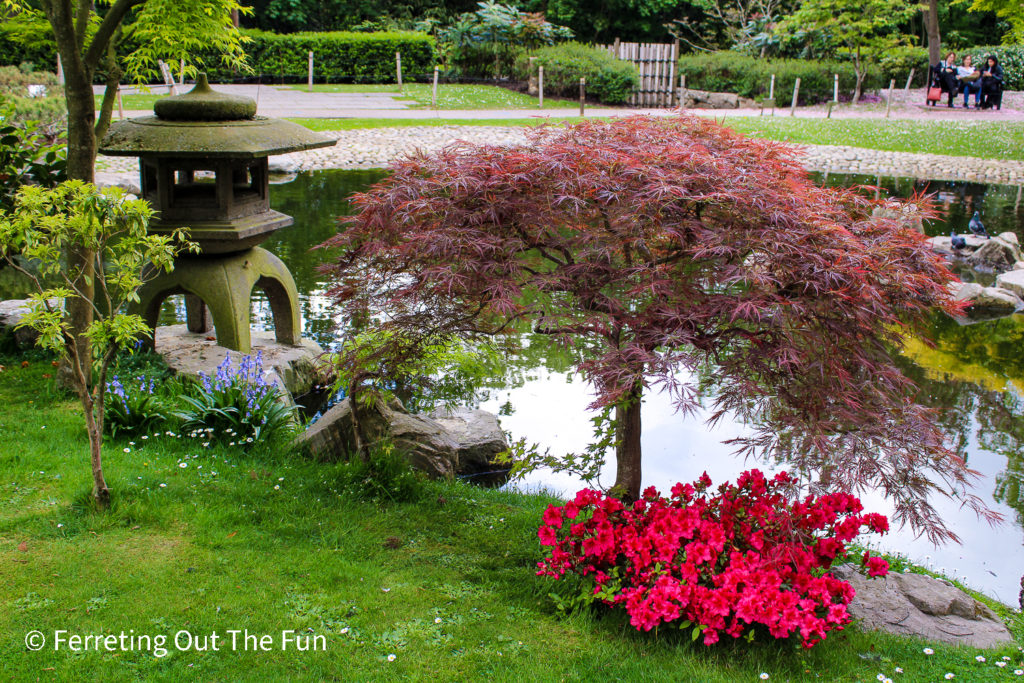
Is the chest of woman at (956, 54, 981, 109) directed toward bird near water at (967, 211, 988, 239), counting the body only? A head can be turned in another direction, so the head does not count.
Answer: yes

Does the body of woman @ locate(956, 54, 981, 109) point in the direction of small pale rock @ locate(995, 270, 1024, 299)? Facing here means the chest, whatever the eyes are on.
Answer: yes

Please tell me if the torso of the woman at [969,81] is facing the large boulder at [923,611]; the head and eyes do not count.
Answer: yes

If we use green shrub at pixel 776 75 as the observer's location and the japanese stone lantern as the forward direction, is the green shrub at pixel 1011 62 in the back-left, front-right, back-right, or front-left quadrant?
back-left

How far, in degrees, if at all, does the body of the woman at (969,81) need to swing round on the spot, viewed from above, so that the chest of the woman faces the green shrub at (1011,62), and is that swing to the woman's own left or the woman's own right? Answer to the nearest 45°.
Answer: approximately 180°

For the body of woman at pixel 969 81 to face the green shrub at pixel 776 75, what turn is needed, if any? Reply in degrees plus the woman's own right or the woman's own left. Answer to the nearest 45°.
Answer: approximately 90° to the woman's own right

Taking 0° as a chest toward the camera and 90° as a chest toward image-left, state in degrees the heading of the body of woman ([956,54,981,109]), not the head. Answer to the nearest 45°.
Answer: approximately 0°
